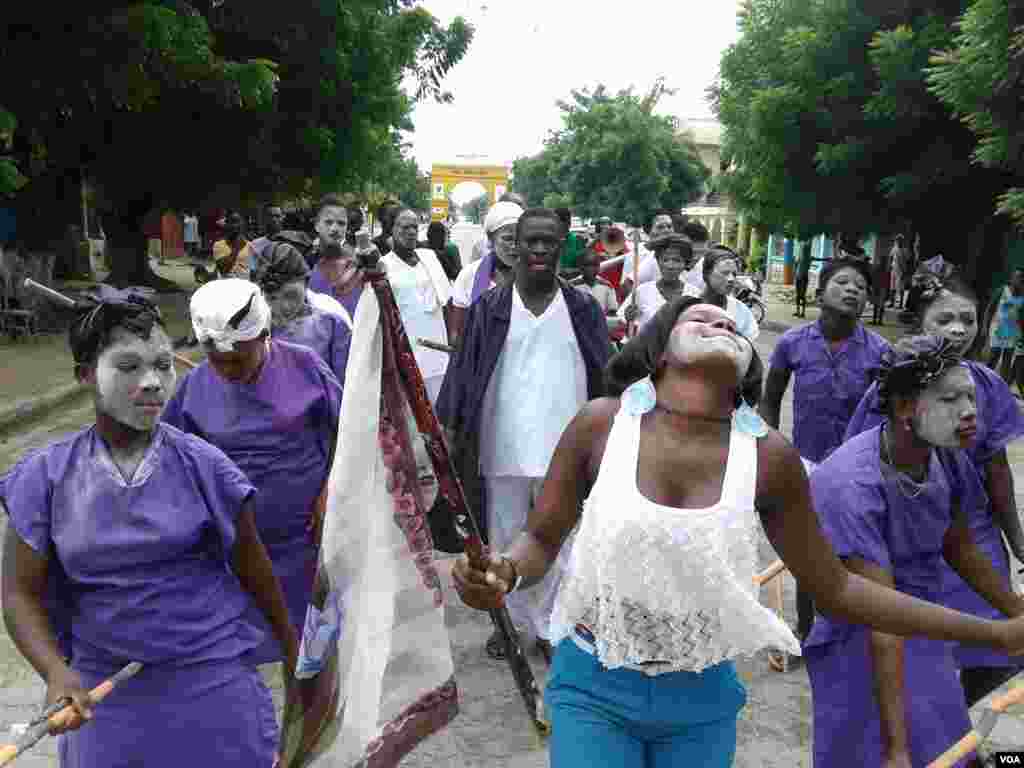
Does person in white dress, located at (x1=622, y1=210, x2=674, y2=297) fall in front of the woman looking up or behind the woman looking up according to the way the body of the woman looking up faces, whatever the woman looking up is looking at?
behind

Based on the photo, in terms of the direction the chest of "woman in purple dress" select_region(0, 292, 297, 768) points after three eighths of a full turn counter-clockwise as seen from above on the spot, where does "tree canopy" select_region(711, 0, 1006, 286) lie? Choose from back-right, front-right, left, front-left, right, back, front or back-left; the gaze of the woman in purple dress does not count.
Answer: front

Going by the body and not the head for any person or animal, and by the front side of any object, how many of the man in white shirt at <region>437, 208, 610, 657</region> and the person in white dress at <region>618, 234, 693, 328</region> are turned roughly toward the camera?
2

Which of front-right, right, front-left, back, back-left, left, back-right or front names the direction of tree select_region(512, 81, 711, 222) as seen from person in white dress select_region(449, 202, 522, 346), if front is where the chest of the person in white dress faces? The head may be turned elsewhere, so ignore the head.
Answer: back-left

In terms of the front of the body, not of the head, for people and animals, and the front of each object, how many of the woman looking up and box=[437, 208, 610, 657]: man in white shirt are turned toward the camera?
2

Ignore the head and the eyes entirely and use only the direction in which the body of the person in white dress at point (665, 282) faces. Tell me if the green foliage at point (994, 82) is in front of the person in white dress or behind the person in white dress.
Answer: behind

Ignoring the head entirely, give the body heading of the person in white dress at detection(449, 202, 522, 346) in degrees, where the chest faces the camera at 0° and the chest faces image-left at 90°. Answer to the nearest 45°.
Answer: approximately 315°

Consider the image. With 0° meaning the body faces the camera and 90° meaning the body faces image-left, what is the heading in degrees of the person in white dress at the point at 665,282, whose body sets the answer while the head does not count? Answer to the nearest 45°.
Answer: approximately 0°

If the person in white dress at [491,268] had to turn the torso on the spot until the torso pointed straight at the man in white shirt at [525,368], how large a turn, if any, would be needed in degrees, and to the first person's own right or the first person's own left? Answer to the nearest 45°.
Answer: approximately 45° to the first person's own right

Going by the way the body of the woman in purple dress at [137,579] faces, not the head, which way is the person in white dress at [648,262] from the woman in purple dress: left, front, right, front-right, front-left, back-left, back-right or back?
back-left
